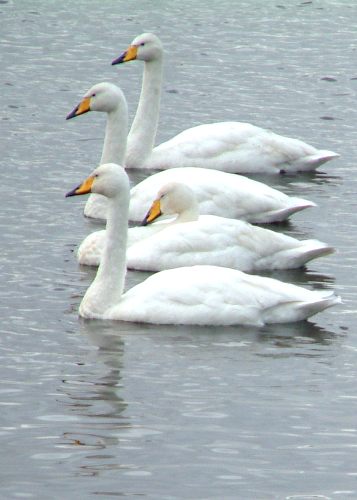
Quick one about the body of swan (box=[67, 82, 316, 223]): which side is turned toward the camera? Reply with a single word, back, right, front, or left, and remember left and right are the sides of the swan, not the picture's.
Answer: left
